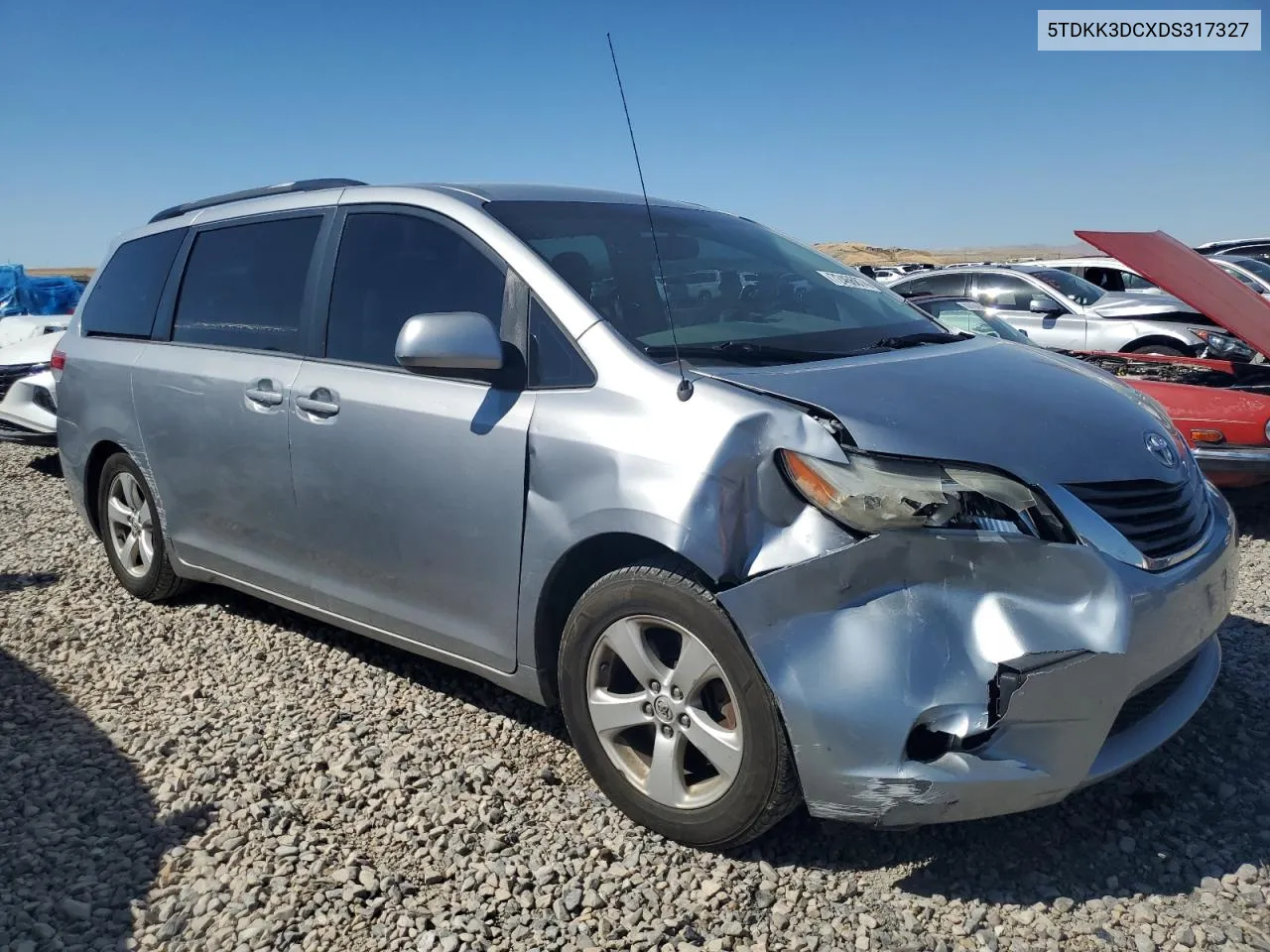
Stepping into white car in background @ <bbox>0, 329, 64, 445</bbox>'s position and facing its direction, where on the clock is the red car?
The red car is roughly at 9 o'clock from the white car in background.

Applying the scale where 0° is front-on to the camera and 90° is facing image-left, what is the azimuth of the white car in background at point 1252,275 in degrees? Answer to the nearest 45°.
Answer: approximately 315°

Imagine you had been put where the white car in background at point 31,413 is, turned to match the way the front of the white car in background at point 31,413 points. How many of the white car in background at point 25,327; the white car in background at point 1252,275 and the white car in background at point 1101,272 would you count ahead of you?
0

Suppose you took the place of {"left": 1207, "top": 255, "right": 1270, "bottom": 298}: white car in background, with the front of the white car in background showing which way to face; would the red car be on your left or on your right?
on your right

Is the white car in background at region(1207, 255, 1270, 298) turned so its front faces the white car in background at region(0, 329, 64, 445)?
no

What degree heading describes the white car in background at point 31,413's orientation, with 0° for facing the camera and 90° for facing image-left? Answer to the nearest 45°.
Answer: approximately 45°

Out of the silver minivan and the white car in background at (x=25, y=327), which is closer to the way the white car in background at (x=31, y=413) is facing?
the silver minivan

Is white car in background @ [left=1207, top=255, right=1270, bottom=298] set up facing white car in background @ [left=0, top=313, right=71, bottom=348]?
no

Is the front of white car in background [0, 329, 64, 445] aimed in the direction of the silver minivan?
no

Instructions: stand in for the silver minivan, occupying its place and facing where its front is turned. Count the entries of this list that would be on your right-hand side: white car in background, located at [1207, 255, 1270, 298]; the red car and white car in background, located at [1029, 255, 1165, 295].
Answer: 0

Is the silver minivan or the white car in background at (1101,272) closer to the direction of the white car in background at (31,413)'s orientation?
the silver minivan
